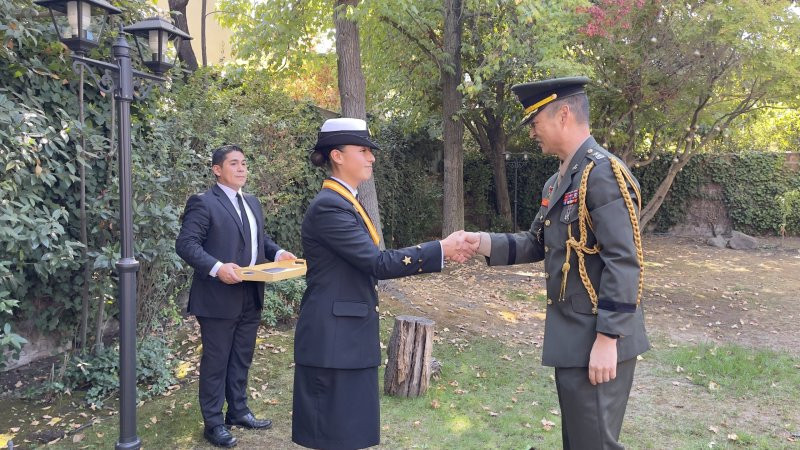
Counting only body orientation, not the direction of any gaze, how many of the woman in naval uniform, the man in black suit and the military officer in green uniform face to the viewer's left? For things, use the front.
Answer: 1

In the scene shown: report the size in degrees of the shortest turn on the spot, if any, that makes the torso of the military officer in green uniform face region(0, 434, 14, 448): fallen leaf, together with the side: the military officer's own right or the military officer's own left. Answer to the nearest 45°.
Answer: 0° — they already face it

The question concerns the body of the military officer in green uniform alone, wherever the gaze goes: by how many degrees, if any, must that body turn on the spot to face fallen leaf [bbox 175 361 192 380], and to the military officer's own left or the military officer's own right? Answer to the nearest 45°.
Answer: approximately 45° to the military officer's own right

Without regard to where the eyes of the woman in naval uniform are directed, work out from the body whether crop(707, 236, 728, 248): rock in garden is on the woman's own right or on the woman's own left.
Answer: on the woman's own left

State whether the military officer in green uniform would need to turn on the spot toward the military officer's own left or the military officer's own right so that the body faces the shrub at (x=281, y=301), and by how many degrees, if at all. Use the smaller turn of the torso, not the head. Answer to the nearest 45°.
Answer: approximately 45° to the military officer's own right

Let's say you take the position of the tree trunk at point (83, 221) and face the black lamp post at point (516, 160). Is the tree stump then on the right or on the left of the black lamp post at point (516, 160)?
right

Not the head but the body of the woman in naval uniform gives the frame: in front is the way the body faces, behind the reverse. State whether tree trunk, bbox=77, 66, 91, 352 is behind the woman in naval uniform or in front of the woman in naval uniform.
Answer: behind

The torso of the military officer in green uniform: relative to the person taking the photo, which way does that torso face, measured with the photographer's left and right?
facing to the left of the viewer

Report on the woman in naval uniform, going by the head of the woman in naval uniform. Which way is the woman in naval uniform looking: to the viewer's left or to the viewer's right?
to the viewer's right

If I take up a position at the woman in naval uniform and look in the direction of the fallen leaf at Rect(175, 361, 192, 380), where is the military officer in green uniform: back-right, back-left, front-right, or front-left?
back-right

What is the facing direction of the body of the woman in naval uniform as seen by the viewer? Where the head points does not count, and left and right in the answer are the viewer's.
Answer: facing to the right of the viewer

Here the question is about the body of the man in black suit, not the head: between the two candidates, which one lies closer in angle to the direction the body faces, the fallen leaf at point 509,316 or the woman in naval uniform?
the woman in naval uniform

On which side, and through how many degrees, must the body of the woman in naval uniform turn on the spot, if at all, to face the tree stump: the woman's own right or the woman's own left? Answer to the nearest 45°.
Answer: approximately 90° to the woman's own left

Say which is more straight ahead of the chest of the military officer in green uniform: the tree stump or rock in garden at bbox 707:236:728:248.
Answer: the tree stump

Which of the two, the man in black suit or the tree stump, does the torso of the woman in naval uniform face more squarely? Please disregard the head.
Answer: the tree stump
